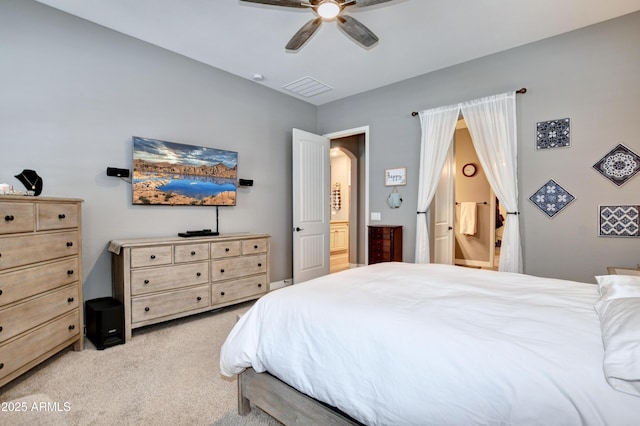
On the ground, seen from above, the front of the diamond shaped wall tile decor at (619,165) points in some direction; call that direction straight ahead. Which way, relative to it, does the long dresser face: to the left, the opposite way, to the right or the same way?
to the left

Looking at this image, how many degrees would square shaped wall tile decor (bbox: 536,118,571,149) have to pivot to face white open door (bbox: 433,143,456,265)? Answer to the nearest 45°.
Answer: approximately 135° to its right

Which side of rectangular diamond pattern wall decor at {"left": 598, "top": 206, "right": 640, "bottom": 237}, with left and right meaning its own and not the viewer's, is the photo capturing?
front

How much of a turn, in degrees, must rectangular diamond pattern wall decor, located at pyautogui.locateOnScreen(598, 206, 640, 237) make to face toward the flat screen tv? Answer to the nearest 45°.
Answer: approximately 45° to its right

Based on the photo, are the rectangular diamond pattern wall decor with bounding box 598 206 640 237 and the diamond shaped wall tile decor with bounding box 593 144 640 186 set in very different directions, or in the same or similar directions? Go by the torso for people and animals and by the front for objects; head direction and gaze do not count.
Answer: same or similar directions

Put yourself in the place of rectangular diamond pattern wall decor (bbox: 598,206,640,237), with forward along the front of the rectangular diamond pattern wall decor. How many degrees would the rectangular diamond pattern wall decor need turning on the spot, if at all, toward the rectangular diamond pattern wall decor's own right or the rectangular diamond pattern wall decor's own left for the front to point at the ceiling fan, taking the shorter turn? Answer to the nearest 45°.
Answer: approximately 45° to the rectangular diamond pattern wall decor's own right

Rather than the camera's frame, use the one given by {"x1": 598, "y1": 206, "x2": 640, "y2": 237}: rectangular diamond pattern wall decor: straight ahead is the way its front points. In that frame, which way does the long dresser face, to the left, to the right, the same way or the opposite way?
to the left

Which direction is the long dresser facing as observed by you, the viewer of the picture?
facing the viewer and to the right of the viewer

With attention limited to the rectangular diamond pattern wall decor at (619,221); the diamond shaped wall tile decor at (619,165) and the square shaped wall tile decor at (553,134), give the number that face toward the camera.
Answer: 3

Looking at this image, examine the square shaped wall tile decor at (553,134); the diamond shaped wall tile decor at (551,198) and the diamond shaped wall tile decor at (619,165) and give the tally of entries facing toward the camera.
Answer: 3

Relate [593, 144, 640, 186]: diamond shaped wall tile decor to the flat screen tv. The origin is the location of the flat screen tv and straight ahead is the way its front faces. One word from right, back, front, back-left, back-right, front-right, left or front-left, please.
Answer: front

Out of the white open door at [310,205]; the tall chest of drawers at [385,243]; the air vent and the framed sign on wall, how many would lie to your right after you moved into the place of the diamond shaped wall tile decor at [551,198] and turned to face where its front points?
4

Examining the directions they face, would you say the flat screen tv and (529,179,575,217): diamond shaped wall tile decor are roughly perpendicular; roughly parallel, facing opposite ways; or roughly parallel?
roughly perpendicular

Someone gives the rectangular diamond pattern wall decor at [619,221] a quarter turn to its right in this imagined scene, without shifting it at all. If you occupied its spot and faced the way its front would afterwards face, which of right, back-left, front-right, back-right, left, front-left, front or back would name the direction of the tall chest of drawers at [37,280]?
front-left

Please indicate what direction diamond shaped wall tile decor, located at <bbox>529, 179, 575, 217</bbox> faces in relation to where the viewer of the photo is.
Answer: facing the viewer
